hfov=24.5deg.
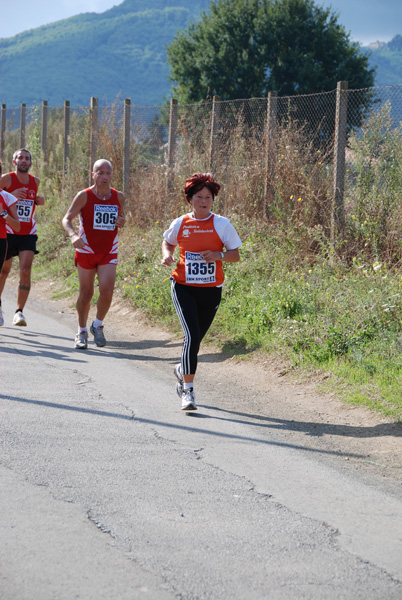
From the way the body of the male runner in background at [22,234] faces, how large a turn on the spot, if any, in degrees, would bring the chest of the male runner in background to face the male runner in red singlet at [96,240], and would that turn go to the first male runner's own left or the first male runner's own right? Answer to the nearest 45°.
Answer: approximately 45° to the first male runner's own left

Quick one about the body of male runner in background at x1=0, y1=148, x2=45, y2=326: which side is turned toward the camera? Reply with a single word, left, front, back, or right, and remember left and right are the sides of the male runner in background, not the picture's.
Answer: front

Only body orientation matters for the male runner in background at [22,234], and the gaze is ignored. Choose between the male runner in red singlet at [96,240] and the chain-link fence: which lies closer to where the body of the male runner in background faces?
the male runner in red singlet

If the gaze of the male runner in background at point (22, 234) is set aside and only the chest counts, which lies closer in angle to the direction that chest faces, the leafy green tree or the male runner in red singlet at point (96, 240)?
the male runner in red singlet

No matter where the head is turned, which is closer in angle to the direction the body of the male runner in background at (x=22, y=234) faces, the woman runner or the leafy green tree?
the woman runner

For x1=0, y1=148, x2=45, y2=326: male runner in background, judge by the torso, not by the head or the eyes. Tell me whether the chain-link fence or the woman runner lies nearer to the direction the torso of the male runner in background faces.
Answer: the woman runner

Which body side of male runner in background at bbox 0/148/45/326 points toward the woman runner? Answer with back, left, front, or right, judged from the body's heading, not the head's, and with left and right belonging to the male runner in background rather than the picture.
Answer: front

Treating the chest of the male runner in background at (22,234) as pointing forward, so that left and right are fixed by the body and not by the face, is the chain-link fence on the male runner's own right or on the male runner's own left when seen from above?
on the male runner's own left
